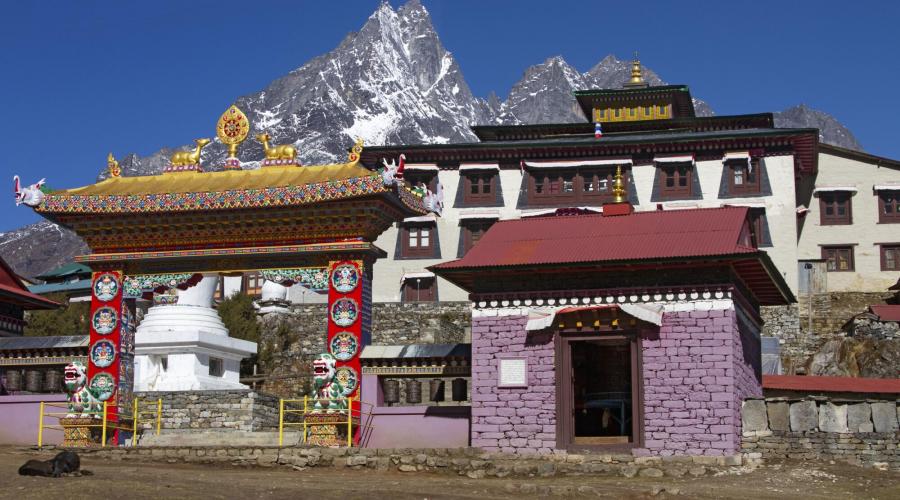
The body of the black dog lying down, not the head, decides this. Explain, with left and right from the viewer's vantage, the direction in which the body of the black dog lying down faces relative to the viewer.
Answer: facing to the right of the viewer

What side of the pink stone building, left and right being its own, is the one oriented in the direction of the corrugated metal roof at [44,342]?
right

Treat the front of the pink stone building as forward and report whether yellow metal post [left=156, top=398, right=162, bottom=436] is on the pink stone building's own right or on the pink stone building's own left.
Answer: on the pink stone building's own right

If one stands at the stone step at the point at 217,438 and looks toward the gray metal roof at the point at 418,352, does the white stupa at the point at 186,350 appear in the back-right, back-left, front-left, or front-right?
back-left

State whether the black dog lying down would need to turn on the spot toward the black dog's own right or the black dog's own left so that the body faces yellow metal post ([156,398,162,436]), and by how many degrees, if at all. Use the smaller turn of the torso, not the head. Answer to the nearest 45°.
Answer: approximately 90° to the black dog's own left

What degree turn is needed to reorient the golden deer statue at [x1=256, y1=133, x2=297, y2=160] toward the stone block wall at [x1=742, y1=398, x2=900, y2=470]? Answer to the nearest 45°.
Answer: approximately 135° to its left

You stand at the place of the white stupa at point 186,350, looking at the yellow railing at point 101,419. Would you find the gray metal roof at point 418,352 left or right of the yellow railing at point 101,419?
left

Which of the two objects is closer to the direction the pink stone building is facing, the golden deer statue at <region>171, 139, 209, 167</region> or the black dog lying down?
the black dog lying down

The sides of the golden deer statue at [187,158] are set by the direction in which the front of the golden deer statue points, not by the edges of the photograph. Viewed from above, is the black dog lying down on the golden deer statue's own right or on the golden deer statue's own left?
on the golden deer statue's own right

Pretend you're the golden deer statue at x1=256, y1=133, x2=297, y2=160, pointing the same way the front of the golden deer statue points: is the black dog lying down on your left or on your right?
on your left

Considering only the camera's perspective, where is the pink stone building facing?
facing the viewer

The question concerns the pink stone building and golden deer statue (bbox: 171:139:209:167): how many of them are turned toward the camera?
1

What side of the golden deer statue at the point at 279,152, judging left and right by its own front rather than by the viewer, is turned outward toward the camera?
left

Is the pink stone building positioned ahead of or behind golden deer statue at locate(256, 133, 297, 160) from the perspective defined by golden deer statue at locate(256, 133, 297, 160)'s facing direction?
behind

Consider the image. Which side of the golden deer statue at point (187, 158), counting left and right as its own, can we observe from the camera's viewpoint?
right

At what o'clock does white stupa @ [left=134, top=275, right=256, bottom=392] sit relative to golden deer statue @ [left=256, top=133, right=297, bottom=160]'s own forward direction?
The white stupa is roughly at 2 o'clock from the golden deer statue.
